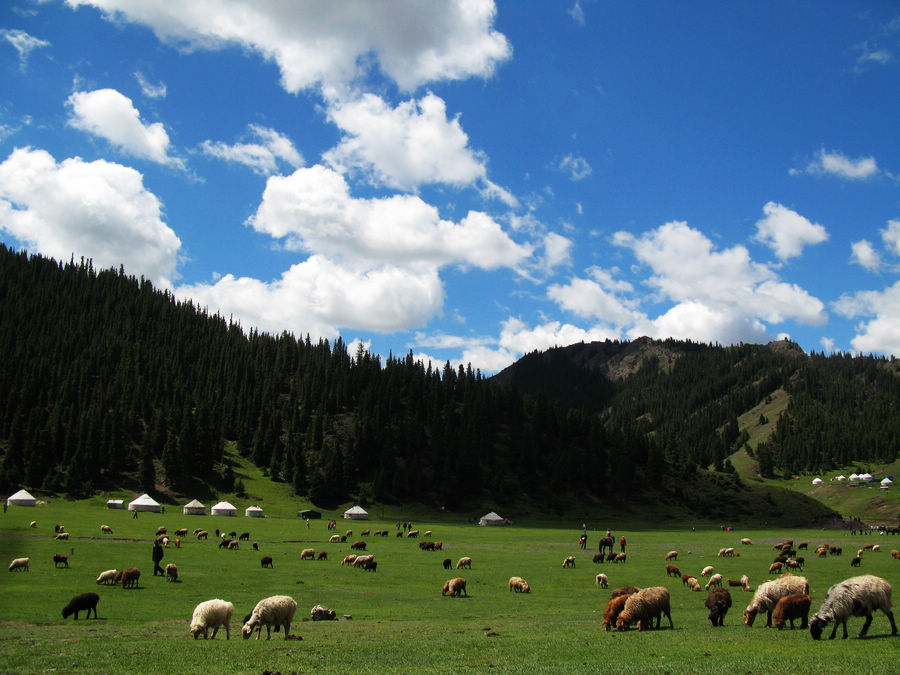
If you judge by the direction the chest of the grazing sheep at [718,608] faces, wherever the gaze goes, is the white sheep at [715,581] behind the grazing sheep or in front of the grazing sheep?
behind

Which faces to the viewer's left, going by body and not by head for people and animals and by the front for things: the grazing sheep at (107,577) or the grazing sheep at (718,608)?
the grazing sheep at (107,577)

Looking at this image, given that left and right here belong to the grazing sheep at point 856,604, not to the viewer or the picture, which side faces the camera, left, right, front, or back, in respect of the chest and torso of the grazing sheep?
left

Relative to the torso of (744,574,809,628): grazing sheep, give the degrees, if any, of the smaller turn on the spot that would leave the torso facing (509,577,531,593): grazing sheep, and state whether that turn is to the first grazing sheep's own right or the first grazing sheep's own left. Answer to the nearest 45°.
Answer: approximately 45° to the first grazing sheep's own right

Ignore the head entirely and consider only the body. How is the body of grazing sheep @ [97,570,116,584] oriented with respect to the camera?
to the viewer's left

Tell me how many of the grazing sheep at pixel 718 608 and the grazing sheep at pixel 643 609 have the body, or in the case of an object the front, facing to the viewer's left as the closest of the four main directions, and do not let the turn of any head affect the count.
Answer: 1

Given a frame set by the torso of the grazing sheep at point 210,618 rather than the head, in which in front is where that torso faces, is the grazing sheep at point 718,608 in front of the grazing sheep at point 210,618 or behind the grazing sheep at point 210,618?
behind

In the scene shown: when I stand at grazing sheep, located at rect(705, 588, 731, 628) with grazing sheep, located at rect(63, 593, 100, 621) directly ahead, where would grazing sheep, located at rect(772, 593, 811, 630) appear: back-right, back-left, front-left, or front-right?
back-left

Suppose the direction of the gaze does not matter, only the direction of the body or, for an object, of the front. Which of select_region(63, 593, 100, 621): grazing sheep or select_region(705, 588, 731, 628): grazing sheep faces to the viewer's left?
select_region(63, 593, 100, 621): grazing sheep

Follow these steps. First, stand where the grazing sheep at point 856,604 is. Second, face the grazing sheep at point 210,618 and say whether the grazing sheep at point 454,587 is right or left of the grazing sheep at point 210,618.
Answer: right

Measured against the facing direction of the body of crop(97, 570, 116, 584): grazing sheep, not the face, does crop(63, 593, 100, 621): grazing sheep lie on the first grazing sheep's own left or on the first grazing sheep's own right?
on the first grazing sheep's own left

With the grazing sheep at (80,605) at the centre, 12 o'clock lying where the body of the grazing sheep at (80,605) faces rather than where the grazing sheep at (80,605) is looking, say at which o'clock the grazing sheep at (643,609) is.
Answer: the grazing sheep at (643,609) is roughly at 7 o'clock from the grazing sheep at (80,605).
